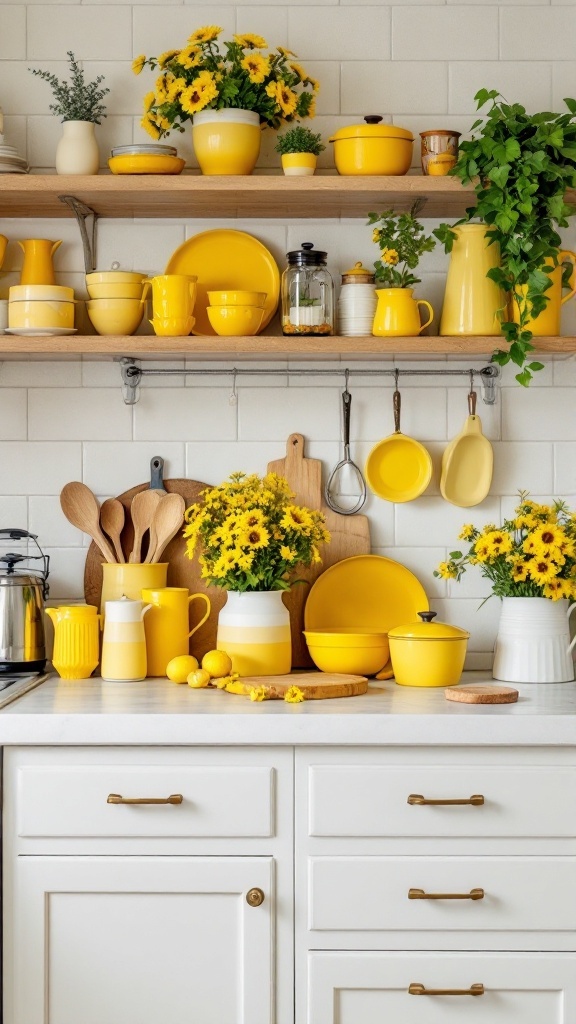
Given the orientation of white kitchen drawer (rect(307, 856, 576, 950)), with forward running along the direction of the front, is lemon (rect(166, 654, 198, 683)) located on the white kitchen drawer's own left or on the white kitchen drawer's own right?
on the white kitchen drawer's own right

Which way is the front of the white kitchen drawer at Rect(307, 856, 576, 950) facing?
toward the camera

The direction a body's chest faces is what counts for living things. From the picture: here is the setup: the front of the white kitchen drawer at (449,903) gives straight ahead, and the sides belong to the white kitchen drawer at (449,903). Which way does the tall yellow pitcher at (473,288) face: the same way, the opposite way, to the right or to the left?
to the right

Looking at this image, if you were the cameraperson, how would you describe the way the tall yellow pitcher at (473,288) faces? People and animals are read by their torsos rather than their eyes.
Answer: facing to the left of the viewer

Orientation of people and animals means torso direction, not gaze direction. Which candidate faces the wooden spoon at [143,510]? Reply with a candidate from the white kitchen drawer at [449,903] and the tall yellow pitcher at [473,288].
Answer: the tall yellow pitcher

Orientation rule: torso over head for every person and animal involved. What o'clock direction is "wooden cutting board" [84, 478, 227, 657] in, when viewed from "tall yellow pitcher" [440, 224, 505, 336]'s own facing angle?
The wooden cutting board is roughly at 12 o'clock from the tall yellow pitcher.

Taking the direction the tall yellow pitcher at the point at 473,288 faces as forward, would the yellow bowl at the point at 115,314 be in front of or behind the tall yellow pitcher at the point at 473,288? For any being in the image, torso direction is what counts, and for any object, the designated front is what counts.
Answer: in front

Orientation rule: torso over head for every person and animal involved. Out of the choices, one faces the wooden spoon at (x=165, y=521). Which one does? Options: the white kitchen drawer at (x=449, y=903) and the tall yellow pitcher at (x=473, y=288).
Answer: the tall yellow pitcher

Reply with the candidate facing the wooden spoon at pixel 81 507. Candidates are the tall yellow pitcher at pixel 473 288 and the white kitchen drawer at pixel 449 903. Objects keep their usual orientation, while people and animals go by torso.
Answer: the tall yellow pitcher

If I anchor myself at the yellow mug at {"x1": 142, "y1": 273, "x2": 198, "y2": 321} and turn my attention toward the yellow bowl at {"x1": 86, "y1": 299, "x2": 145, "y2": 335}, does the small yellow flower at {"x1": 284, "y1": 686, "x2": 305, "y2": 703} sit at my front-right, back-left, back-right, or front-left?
back-left

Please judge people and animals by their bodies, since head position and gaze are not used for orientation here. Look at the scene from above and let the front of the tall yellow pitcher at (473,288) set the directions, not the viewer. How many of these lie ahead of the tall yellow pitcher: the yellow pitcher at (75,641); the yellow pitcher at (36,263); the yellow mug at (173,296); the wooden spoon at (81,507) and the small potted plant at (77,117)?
5

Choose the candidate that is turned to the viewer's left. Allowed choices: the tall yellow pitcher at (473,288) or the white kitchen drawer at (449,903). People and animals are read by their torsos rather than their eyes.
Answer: the tall yellow pitcher

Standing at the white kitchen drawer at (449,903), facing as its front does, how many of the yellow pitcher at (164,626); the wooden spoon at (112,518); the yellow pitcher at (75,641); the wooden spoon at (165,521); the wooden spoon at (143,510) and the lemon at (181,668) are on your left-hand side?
0

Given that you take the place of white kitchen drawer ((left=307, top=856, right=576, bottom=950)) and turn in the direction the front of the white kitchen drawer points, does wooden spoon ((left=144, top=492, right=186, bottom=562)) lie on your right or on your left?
on your right
